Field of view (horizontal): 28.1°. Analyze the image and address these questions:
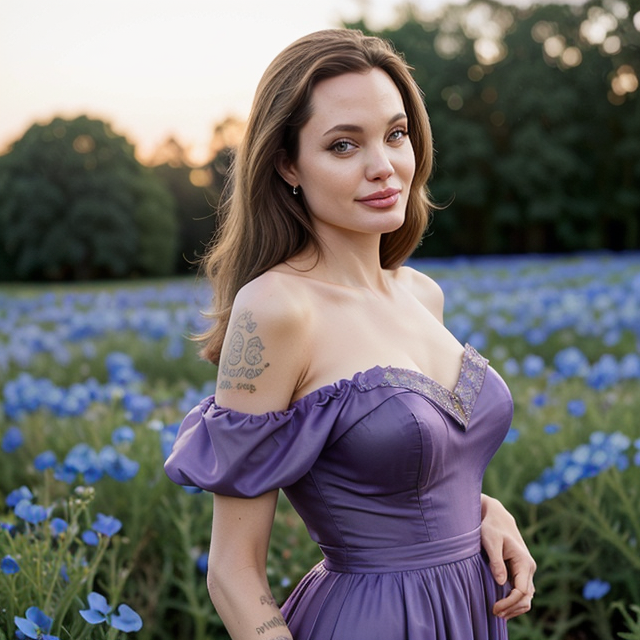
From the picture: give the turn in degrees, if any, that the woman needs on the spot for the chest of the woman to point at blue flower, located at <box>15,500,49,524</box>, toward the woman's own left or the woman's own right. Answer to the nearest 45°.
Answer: approximately 180°

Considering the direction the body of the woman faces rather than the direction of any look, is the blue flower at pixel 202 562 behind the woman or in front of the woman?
behind

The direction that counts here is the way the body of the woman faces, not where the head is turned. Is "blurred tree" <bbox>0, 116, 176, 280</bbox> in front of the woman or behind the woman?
behind

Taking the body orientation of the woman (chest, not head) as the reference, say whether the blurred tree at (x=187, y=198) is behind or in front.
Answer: behind

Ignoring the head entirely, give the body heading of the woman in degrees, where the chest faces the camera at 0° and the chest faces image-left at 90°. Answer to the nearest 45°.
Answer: approximately 315°

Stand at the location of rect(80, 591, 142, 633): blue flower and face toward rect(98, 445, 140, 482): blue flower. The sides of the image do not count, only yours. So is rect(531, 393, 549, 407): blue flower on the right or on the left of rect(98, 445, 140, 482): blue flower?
right

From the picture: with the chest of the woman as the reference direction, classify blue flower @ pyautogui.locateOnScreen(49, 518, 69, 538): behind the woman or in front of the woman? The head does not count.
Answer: behind

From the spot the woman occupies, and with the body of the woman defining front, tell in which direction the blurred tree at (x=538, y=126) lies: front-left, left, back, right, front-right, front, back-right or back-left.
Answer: back-left
